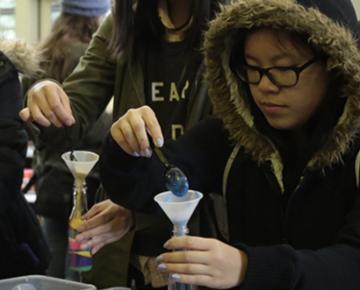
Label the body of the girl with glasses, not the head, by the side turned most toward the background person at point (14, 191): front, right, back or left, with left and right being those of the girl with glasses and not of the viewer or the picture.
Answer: right

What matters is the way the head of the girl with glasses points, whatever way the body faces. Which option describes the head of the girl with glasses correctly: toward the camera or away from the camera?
toward the camera

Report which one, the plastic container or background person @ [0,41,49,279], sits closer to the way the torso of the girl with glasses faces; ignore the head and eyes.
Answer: the plastic container

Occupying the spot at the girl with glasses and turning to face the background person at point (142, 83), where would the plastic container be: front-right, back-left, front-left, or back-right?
front-left
